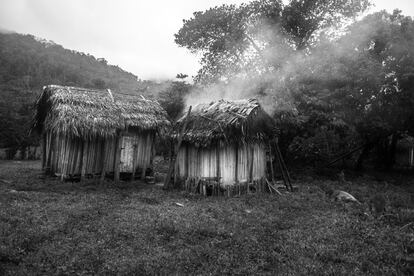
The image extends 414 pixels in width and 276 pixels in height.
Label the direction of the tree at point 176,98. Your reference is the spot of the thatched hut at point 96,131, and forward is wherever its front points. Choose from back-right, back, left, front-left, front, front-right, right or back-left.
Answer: back-left

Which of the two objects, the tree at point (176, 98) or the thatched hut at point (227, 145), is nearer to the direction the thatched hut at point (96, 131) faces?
the thatched hut

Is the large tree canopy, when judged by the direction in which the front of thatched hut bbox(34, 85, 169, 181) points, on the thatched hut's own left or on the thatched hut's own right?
on the thatched hut's own left

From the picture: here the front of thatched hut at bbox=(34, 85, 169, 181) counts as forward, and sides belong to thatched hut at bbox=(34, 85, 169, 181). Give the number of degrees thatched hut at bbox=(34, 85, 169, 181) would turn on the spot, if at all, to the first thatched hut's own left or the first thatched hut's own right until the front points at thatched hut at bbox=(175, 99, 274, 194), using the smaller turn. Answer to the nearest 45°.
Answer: approximately 45° to the first thatched hut's own left

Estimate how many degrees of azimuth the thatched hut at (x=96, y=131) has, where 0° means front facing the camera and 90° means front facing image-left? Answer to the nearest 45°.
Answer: approximately 0°
